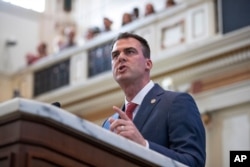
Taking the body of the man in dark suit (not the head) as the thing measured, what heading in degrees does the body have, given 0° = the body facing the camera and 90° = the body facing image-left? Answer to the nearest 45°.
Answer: approximately 45°

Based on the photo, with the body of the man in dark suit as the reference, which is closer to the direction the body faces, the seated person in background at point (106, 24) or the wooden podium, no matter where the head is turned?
the wooden podium

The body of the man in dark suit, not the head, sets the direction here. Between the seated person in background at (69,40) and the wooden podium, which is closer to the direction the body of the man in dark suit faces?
the wooden podium

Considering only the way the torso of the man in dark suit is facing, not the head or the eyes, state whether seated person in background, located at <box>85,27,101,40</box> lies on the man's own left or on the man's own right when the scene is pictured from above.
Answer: on the man's own right

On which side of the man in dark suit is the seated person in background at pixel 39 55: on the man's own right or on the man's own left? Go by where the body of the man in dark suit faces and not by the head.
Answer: on the man's own right

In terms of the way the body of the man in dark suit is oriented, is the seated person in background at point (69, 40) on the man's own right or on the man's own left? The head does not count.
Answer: on the man's own right

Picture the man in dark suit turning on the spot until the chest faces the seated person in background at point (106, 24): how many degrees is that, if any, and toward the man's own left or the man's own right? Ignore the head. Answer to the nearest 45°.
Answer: approximately 135° to the man's own right

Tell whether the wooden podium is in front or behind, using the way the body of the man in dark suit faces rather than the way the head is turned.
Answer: in front
